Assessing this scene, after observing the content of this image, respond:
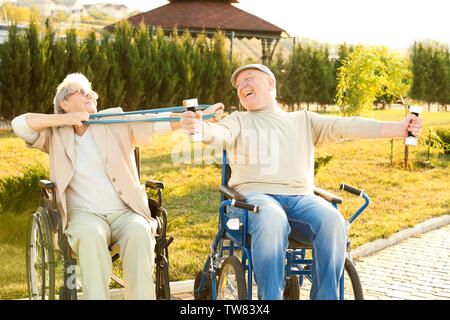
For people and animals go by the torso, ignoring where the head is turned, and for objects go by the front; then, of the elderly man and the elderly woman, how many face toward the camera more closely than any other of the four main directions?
2

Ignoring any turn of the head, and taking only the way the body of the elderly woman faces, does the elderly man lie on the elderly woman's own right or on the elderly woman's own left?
on the elderly woman's own left

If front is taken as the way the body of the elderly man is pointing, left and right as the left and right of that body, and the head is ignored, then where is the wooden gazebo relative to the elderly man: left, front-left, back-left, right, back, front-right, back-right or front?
back

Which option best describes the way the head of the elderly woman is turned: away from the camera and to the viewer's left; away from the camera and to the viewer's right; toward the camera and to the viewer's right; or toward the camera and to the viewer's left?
toward the camera and to the viewer's right

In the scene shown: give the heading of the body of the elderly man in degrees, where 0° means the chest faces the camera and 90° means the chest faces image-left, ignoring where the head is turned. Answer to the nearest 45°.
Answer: approximately 0°

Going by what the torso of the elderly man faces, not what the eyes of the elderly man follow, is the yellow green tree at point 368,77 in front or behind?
behind

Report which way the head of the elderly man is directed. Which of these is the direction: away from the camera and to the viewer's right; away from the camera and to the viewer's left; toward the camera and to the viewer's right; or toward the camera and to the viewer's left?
toward the camera and to the viewer's left

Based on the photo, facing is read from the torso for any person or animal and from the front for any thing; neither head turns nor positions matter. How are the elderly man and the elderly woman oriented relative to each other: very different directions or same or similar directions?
same or similar directions

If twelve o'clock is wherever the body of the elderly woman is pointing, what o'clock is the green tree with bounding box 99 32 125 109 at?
The green tree is roughly at 6 o'clock from the elderly woman.

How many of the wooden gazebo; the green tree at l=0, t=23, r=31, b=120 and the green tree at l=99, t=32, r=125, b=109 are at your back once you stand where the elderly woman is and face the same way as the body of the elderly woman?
3

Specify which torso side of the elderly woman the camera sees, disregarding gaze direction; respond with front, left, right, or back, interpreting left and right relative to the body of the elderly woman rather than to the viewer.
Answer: front

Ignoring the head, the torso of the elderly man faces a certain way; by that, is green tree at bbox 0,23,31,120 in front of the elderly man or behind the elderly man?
behind
